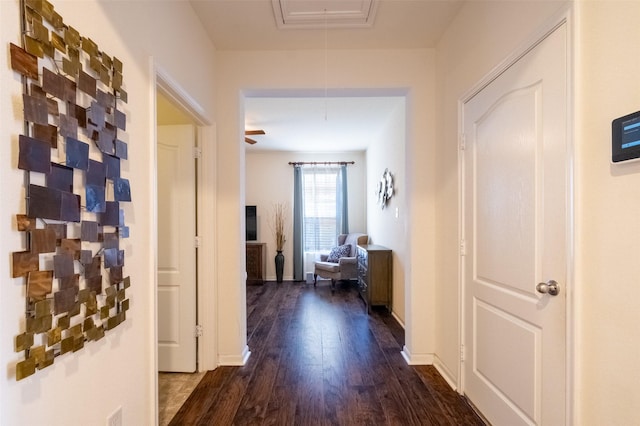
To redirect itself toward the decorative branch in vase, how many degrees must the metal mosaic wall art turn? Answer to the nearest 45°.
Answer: approximately 90° to its left

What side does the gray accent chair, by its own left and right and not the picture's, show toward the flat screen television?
right

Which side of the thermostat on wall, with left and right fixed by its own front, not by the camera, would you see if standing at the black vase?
right

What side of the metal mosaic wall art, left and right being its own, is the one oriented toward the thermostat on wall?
front

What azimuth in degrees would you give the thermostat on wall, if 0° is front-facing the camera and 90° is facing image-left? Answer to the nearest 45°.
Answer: approximately 45°

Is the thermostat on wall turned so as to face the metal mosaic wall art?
yes

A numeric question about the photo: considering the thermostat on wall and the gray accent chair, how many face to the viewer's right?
0

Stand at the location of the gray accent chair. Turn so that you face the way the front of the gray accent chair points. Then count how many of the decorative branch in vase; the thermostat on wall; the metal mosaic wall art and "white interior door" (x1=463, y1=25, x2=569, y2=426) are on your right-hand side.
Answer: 1

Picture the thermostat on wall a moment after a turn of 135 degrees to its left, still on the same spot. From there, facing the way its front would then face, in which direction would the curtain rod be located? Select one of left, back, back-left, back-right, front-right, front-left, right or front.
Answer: back-left

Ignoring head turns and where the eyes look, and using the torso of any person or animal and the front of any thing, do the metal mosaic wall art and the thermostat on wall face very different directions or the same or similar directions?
very different directions
